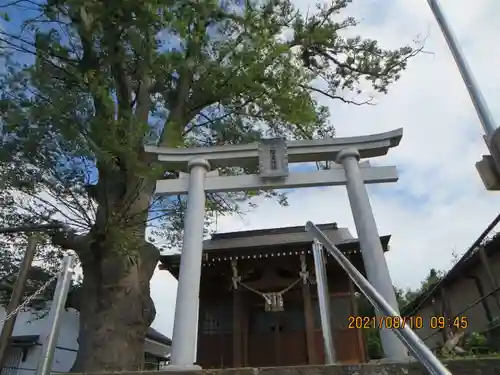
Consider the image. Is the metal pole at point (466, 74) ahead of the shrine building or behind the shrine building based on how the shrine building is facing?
ahead

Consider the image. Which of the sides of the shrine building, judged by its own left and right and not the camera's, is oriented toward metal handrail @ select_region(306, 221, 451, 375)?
front

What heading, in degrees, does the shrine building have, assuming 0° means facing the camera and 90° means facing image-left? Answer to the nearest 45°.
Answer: approximately 0°

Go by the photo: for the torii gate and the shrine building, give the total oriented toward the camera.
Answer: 2

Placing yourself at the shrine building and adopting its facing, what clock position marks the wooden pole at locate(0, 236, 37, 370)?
The wooden pole is roughly at 1 o'clock from the shrine building.

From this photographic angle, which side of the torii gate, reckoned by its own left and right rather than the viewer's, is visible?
front

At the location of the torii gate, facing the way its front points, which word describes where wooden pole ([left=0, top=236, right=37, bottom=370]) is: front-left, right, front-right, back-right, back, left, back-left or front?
right

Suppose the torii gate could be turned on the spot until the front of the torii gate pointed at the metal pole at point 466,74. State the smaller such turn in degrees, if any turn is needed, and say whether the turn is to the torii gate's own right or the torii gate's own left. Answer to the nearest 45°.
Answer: approximately 45° to the torii gate's own left
